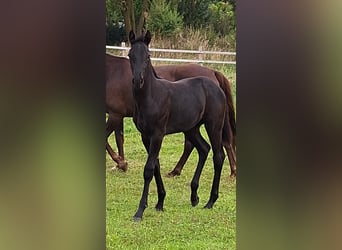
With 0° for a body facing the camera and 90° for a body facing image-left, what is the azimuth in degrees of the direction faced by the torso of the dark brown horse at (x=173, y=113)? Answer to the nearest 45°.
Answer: approximately 45°

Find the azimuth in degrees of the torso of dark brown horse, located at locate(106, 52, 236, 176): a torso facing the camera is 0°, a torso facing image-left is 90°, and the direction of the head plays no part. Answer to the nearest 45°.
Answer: approximately 90°
